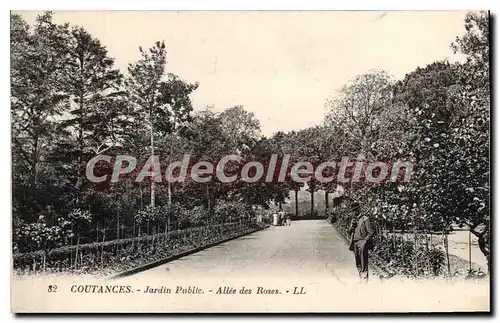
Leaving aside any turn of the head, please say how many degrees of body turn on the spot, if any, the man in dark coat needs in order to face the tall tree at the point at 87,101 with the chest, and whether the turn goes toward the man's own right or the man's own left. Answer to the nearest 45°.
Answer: approximately 45° to the man's own right

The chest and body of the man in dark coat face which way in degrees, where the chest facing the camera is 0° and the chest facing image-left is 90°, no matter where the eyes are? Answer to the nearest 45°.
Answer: approximately 45°

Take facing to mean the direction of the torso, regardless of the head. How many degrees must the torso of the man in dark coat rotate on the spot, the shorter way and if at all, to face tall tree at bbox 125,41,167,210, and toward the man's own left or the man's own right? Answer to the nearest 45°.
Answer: approximately 45° to the man's own right
